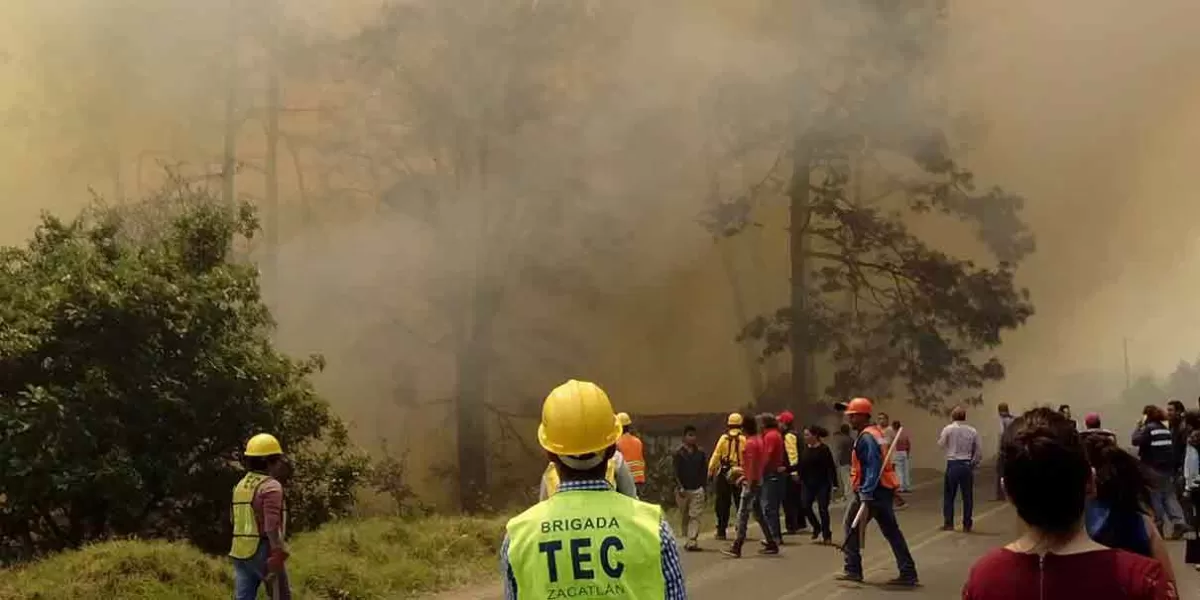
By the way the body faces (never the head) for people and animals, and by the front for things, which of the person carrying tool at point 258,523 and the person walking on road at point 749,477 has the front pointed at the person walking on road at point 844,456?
the person carrying tool

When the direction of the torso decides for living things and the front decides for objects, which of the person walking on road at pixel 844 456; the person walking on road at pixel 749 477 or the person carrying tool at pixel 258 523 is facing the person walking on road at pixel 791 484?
the person carrying tool

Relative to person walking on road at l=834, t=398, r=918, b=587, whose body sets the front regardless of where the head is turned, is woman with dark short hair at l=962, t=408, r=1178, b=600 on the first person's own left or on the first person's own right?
on the first person's own left

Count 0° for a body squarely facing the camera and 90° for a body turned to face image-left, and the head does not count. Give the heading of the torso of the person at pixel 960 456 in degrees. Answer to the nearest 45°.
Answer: approximately 180°

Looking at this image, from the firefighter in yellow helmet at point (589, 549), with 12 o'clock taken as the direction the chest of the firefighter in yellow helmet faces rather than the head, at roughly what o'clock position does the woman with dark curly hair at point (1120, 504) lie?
The woman with dark curly hair is roughly at 2 o'clock from the firefighter in yellow helmet.

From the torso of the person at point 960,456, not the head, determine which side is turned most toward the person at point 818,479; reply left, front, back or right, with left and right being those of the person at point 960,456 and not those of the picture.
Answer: left

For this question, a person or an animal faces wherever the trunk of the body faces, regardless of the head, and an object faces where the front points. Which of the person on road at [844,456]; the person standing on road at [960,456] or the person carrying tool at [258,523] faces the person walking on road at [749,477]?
the person carrying tool

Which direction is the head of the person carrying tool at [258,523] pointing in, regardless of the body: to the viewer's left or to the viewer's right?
to the viewer's right

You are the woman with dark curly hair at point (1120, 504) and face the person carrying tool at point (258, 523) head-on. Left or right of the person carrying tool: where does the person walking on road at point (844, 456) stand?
right
